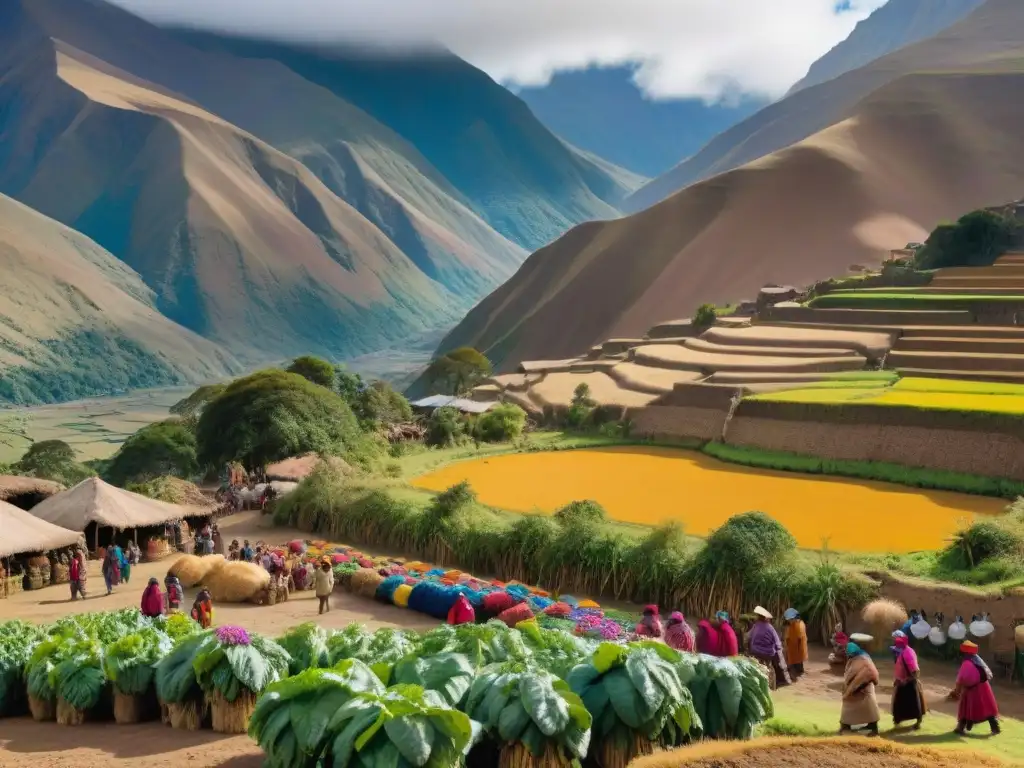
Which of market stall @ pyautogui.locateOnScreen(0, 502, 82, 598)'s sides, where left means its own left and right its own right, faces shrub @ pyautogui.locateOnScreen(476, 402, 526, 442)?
left

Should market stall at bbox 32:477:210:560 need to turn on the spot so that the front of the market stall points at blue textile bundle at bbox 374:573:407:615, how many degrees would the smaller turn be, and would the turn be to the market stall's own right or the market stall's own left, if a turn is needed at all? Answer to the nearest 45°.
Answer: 0° — it already faces it

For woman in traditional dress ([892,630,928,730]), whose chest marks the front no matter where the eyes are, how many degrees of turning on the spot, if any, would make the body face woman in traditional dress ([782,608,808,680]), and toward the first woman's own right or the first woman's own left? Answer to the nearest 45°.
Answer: approximately 45° to the first woman's own right

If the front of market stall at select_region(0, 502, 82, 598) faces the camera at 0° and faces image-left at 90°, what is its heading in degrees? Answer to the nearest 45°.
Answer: approximately 315°

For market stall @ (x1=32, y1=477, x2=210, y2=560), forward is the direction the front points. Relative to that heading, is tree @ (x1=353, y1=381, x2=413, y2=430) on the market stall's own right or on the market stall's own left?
on the market stall's own left

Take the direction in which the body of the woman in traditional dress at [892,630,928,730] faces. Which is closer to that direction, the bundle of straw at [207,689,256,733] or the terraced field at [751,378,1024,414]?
the bundle of straw
